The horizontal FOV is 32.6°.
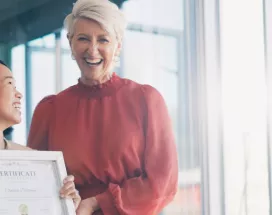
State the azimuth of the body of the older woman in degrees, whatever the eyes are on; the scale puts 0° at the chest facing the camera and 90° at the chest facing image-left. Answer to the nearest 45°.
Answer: approximately 0°
